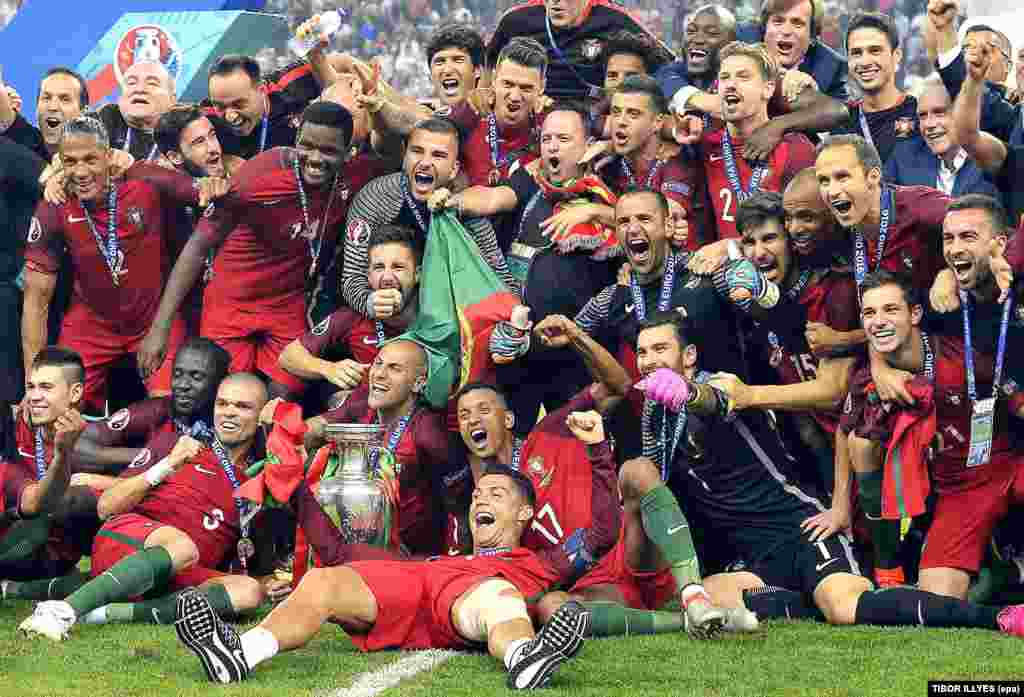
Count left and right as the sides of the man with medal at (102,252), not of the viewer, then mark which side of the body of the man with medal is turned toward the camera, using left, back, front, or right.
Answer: front

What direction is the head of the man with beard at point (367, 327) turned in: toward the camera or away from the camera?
toward the camera

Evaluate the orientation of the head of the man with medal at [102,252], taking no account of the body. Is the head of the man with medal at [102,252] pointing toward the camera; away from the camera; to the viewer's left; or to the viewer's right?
toward the camera

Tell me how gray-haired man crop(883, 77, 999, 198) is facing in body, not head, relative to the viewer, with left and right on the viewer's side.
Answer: facing the viewer

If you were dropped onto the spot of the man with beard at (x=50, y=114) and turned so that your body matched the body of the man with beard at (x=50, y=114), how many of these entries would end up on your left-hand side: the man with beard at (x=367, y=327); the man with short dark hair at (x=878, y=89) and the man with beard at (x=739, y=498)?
3

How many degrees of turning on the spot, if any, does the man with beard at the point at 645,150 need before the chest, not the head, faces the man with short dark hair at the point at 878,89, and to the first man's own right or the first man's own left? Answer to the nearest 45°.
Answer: approximately 135° to the first man's own left

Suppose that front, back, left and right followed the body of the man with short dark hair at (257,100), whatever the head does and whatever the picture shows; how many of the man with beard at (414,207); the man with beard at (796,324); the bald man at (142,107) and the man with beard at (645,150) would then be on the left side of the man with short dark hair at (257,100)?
3

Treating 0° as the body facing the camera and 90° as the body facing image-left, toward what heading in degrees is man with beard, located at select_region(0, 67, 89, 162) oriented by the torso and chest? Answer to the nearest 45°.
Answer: approximately 45°

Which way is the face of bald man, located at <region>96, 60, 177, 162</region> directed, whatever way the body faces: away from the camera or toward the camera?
toward the camera

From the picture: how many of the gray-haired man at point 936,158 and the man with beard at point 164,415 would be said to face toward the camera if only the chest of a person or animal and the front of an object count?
2

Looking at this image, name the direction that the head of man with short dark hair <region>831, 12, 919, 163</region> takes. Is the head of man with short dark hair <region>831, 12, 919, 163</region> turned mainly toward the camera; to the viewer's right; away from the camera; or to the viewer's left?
toward the camera

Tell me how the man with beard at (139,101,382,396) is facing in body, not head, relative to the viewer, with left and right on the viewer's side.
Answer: facing the viewer and to the right of the viewer

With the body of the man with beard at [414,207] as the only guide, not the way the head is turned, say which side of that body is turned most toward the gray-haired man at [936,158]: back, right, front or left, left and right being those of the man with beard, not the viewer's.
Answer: left

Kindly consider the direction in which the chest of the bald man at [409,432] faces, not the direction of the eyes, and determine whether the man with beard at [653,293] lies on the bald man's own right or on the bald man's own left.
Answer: on the bald man's own left

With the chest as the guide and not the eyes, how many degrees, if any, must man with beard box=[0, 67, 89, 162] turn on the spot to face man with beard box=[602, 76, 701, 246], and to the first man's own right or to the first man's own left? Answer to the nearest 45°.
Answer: approximately 90° to the first man's own left

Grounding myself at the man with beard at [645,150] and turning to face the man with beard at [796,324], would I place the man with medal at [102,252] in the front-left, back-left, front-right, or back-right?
back-right
